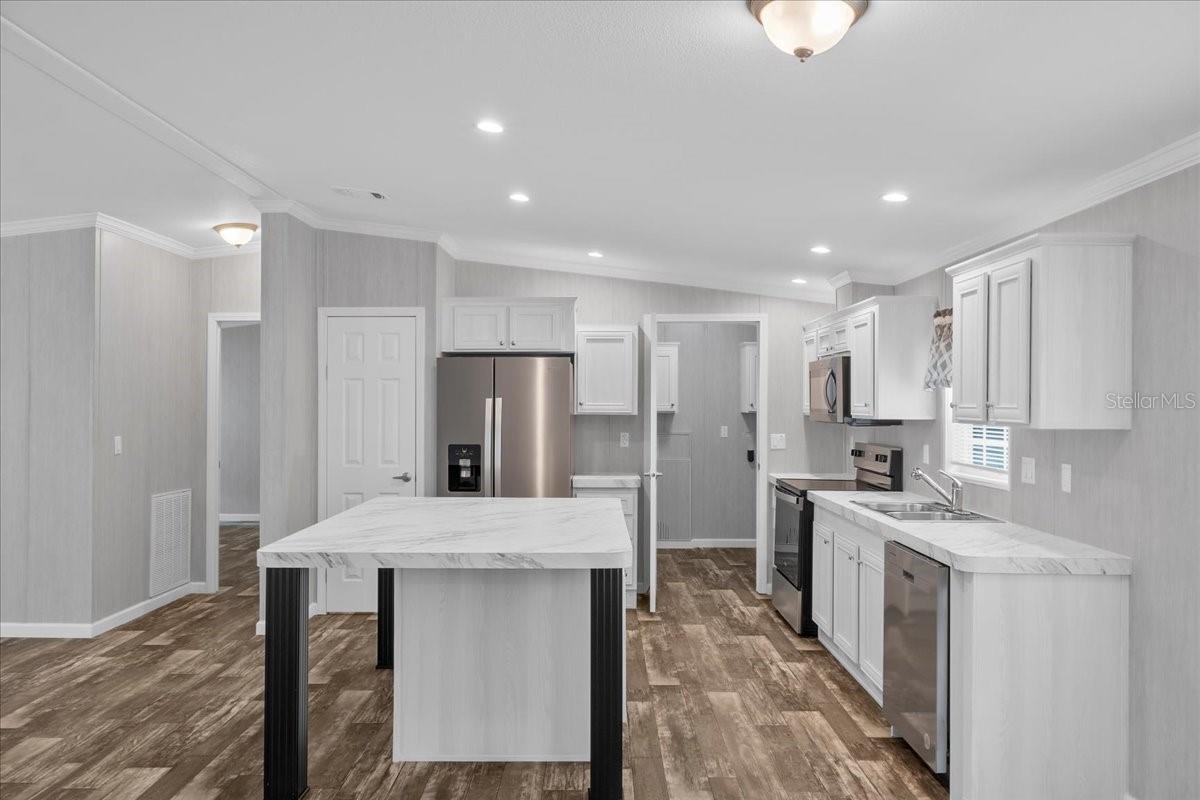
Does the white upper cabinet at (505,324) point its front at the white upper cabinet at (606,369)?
no

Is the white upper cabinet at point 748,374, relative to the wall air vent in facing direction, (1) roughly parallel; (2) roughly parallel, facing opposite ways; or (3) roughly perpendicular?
roughly perpendicular

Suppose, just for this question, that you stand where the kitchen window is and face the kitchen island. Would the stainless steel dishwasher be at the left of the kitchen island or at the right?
left

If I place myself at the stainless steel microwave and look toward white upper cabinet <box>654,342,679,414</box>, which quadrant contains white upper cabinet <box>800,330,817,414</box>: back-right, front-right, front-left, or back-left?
front-right

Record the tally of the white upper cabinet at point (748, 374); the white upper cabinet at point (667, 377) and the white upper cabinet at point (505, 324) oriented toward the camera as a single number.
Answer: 3

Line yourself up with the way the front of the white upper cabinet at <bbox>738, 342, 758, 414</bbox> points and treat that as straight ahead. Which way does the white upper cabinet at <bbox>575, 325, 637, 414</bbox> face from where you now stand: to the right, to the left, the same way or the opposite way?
the same way

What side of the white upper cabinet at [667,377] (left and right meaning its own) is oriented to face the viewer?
front

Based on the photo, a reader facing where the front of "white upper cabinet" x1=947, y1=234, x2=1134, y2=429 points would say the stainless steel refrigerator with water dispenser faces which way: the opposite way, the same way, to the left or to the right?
to the left

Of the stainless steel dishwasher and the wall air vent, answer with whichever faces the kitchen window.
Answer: the wall air vent

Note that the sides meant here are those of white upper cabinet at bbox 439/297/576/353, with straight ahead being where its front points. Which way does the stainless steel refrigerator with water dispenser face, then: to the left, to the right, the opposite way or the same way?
the same way

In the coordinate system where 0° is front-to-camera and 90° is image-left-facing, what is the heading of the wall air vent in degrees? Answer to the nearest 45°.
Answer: approximately 315°

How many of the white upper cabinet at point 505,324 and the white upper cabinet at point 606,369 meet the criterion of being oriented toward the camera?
2

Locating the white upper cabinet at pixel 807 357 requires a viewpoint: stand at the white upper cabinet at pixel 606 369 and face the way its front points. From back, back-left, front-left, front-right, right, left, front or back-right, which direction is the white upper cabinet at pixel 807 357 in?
left

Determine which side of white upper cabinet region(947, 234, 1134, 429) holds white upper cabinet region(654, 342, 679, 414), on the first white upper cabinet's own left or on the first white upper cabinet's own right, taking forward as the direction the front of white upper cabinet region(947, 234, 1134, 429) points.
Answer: on the first white upper cabinet's own right

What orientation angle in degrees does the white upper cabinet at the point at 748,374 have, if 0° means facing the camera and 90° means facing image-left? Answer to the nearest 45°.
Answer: approximately 0°

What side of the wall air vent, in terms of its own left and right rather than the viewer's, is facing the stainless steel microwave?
front

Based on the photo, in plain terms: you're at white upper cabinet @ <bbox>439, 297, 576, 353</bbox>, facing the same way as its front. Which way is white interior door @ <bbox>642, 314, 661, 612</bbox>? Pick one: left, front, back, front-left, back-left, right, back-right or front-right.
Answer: left

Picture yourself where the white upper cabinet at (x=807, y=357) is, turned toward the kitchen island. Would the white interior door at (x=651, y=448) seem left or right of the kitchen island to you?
right
